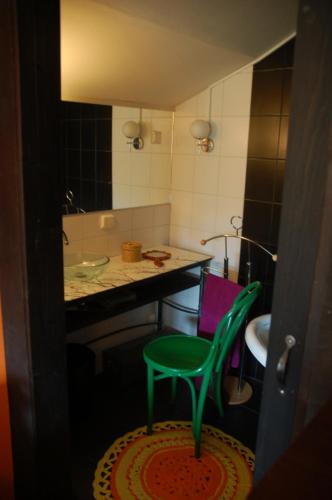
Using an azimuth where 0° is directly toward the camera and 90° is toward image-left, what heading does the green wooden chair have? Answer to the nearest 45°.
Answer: approximately 135°

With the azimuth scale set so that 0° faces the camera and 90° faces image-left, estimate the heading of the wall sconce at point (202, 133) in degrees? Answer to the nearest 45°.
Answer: approximately 45°

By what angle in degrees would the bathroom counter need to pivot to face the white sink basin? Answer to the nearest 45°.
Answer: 0° — it already faces it
